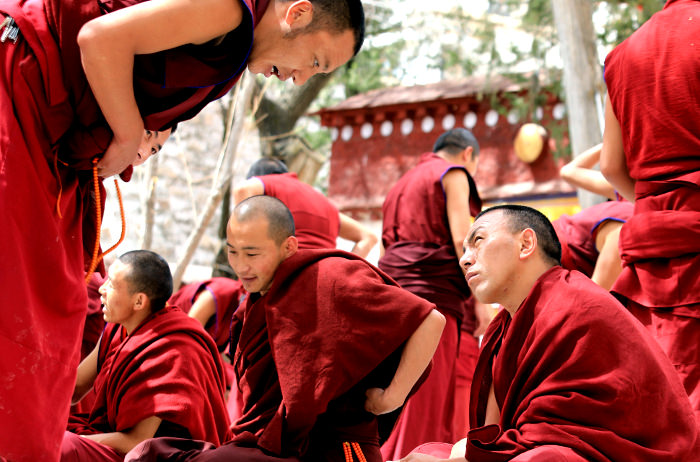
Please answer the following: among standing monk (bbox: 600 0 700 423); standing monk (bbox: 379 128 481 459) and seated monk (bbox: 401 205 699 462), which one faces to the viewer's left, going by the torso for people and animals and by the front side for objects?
the seated monk

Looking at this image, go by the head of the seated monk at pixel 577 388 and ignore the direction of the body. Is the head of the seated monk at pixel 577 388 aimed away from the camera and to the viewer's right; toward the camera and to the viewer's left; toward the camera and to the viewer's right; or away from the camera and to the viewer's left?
toward the camera and to the viewer's left

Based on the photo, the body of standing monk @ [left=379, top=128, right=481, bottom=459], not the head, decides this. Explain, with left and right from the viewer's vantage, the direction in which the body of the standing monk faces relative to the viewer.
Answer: facing away from the viewer and to the right of the viewer

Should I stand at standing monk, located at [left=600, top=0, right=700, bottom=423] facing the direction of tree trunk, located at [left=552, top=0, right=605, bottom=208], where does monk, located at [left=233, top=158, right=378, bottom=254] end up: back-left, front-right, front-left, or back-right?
front-left

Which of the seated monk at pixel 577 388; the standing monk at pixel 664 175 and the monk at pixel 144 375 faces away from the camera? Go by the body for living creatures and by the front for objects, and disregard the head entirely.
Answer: the standing monk

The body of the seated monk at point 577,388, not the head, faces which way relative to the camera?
to the viewer's left

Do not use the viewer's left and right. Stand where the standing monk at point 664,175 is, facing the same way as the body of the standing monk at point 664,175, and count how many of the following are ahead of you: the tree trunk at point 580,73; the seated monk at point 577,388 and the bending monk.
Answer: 1

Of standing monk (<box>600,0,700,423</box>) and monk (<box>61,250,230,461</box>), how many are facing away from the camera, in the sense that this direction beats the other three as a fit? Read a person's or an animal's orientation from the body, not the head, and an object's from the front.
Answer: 1

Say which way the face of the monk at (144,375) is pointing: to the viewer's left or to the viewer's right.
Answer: to the viewer's left

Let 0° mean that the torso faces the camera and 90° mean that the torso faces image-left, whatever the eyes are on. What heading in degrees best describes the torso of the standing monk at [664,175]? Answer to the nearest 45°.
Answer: approximately 180°

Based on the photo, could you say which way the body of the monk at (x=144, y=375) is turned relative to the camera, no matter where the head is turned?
to the viewer's left

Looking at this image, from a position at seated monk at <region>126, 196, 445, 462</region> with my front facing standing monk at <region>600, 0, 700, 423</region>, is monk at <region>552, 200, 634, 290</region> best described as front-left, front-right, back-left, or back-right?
front-left
